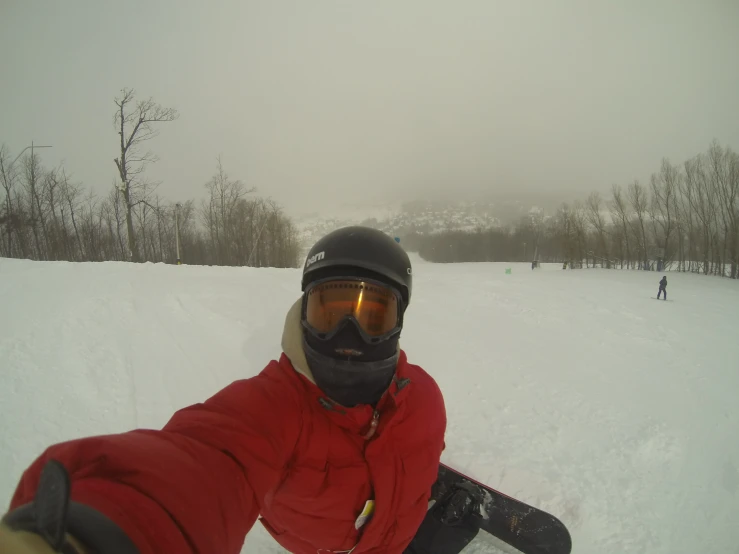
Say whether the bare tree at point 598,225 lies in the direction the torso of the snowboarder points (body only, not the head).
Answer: no

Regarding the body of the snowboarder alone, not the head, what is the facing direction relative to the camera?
toward the camera
